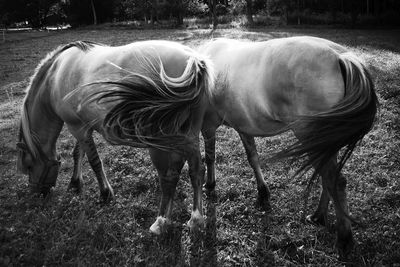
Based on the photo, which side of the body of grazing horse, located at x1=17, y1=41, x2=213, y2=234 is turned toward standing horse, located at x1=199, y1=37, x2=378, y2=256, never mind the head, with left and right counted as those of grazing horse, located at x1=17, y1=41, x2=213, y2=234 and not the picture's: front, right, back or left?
back

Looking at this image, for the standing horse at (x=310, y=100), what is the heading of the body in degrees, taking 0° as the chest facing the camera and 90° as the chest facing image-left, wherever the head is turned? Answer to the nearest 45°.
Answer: approximately 135°

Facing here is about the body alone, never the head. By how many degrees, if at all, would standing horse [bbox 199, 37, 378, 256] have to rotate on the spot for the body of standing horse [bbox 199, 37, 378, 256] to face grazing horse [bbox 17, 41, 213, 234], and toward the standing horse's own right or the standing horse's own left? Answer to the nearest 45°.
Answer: approximately 45° to the standing horse's own left

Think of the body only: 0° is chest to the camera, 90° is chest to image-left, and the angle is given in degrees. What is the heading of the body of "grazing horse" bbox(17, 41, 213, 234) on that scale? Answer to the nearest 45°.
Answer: approximately 135°
